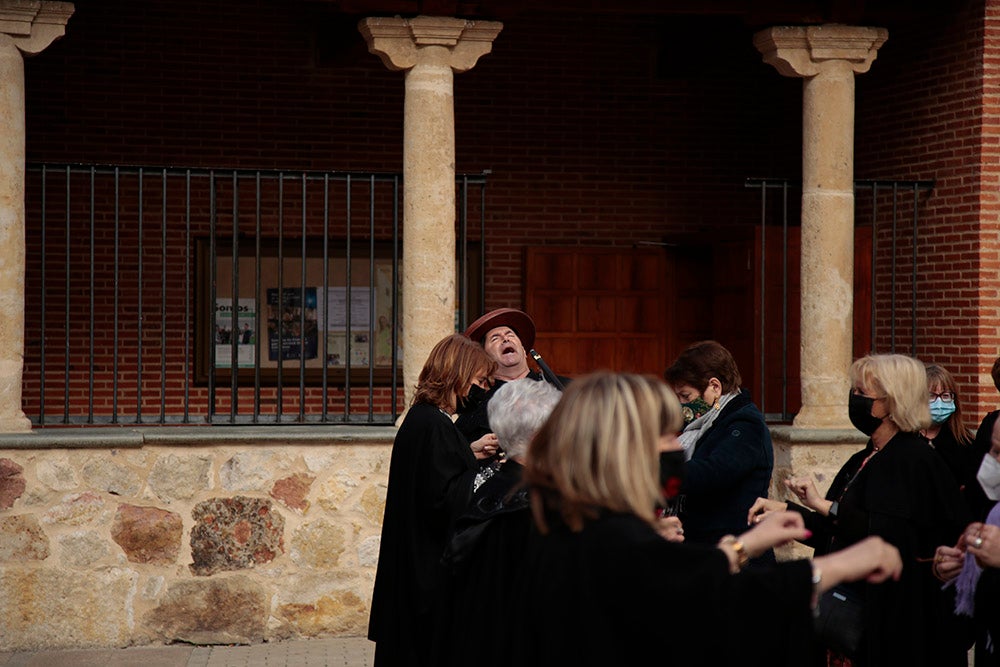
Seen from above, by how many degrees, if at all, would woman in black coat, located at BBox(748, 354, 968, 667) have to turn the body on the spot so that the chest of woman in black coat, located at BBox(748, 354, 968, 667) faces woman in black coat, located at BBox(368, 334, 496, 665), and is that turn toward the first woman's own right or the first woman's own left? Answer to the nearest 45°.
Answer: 0° — they already face them

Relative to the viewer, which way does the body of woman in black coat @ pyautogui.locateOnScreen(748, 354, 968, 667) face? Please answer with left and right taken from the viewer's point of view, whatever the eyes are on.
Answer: facing to the left of the viewer

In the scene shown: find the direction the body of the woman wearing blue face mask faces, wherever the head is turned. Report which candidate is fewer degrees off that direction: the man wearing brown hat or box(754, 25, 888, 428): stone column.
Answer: the man wearing brown hat

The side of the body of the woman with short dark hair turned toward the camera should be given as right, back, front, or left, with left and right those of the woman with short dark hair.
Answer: left

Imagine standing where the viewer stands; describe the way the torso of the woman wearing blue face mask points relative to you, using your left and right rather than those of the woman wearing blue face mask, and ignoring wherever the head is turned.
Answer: facing to the left of the viewer

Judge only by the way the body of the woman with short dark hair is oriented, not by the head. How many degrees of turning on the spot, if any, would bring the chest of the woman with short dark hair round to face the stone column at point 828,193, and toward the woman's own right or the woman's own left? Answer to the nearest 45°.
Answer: approximately 90° to the woman's own right

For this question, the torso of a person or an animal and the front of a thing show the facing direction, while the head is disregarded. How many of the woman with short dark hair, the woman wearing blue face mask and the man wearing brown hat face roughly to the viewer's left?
2

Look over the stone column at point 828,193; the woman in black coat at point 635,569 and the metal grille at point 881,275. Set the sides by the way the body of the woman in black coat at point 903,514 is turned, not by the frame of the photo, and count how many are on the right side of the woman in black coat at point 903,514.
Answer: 2

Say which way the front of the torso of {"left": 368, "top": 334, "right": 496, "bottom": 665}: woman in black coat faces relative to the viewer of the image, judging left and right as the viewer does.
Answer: facing to the right of the viewer

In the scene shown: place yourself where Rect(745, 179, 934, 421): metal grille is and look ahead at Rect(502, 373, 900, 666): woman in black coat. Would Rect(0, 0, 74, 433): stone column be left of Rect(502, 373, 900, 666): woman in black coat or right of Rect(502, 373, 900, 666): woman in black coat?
right

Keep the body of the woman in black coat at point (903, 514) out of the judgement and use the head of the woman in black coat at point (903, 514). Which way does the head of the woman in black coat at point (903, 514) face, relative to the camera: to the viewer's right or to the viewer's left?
to the viewer's left
